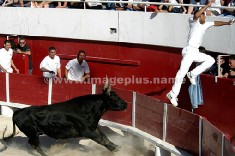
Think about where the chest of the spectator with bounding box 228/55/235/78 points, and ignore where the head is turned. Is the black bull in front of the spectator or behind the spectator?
in front

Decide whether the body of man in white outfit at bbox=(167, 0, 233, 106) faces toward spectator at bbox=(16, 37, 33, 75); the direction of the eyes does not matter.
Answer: no

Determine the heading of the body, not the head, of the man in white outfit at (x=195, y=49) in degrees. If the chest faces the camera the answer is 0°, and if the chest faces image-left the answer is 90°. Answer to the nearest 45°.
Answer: approximately 315°

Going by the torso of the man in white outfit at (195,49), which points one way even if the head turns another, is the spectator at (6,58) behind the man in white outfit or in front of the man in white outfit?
behind

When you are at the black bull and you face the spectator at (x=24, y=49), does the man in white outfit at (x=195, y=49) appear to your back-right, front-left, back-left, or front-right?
back-right

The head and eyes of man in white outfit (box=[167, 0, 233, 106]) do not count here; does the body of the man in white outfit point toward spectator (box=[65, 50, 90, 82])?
no

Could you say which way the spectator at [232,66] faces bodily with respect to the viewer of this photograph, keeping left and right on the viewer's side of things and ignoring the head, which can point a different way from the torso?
facing the viewer and to the left of the viewer

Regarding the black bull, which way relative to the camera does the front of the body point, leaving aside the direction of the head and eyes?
to the viewer's right

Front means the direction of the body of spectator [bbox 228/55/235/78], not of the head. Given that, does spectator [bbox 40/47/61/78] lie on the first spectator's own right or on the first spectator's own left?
on the first spectator's own right

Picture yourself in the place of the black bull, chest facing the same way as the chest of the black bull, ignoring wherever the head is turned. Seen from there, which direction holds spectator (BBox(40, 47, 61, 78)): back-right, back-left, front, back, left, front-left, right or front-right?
left

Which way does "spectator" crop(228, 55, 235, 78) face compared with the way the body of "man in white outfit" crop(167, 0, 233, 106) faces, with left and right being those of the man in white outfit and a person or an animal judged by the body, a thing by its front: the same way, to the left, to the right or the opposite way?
to the right

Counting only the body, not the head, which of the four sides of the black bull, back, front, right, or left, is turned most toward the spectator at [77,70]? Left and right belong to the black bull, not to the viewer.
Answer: left

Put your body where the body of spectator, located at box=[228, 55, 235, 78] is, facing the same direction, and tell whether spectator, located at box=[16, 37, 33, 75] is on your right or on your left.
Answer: on your right

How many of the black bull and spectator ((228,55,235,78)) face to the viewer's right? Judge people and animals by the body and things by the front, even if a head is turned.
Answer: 1
